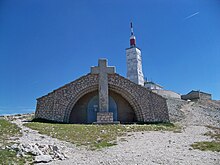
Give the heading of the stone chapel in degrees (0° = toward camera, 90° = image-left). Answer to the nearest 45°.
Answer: approximately 0°

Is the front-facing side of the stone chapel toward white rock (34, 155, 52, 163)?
yes
